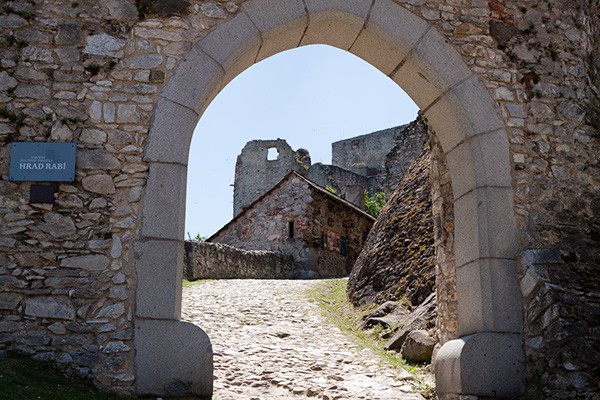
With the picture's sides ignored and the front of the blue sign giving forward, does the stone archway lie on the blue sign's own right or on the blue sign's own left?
on the blue sign's own left

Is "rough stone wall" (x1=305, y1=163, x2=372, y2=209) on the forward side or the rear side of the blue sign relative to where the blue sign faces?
on the rear side

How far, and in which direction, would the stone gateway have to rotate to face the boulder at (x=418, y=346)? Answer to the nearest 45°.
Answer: approximately 135° to its left

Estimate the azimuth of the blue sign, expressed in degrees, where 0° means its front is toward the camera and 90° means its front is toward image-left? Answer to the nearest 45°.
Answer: approximately 0°

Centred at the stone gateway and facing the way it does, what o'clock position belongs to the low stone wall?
The low stone wall is roughly at 6 o'clock from the stone gateway.

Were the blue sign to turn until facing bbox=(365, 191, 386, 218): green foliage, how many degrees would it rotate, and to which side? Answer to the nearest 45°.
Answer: approximately 135° to its left

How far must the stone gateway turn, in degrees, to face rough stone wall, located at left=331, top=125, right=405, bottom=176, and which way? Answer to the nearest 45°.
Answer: approximately 180°

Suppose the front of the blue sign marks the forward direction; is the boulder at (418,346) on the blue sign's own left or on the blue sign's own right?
on the blue sign's own left

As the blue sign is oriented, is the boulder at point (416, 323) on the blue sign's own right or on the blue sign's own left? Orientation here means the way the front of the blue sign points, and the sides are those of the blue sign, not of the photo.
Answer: on the blue sign's own left

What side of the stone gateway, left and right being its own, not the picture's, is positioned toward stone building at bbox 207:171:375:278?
back

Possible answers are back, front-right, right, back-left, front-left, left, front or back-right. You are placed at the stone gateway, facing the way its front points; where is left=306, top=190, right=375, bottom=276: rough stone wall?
back

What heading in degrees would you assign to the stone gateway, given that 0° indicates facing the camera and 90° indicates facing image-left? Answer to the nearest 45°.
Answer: approximately 0°

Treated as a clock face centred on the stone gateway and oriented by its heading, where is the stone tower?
The stone tower is roughly at 6 o'clock from the stone gateway.
